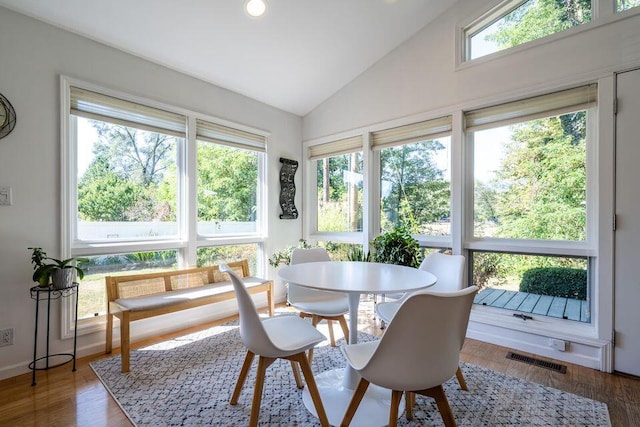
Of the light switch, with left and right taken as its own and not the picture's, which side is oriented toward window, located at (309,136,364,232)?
left

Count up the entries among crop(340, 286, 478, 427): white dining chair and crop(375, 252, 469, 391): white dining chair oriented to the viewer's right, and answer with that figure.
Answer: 0

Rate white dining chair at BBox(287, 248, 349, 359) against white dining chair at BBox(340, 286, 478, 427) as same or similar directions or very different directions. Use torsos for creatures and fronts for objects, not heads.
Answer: very different directions

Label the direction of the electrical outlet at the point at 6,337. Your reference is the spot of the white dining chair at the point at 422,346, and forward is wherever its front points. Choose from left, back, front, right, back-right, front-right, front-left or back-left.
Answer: front-left

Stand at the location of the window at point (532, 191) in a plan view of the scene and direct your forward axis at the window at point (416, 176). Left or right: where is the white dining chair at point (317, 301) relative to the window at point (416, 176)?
left

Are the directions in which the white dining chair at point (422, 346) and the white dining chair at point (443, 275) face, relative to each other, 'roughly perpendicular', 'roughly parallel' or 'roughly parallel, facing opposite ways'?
roughly perpendicular

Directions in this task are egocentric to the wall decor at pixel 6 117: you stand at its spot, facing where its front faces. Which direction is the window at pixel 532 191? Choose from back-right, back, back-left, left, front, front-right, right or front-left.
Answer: front-left

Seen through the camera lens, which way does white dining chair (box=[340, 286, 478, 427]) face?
facing away from the viewer and to the left of the viewer

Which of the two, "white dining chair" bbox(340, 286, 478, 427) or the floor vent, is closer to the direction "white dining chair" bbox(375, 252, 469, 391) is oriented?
the white dining chair

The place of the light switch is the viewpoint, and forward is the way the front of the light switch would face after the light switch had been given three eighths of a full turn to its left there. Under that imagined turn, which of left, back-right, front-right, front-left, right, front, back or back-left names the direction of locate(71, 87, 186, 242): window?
front-right

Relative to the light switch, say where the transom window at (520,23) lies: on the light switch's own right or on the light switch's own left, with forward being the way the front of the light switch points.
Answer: on the light switch's own left
